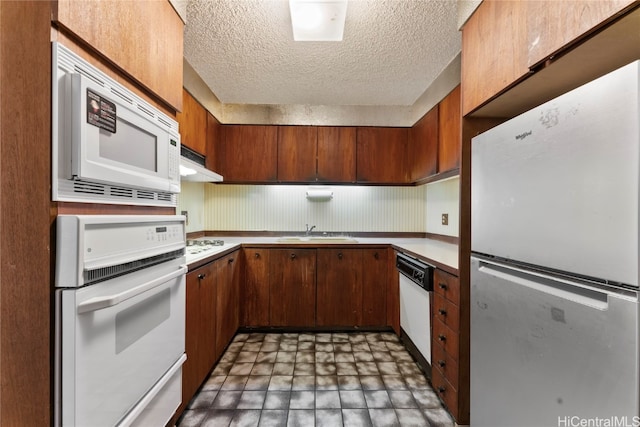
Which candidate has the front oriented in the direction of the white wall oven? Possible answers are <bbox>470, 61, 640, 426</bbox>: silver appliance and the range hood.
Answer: the silver appliance

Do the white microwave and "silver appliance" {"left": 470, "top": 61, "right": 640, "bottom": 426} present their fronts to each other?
yes

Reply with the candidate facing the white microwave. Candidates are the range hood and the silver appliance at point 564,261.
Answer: the silver appliance

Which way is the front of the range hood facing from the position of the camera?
facing to the right of the viewer

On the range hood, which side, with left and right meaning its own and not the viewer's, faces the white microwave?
right

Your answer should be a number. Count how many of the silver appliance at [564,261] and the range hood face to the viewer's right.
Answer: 1

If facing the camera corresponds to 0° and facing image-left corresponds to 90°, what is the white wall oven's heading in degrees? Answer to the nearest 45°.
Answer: approximately 315°

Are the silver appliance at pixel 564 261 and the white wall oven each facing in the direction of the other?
yes
